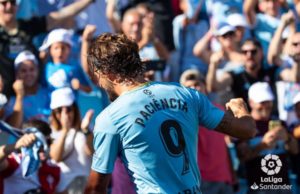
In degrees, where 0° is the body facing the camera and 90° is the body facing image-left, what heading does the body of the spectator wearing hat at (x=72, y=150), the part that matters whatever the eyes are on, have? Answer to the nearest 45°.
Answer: approximately 0°

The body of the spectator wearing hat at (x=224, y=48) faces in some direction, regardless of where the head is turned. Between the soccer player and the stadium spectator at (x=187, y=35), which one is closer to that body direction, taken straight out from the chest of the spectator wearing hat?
the soccer player

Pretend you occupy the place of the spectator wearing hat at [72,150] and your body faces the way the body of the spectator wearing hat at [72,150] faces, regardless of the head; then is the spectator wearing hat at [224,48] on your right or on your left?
on your left

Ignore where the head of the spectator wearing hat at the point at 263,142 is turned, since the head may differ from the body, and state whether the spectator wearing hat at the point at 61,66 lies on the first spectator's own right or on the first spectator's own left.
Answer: on the first spectator's own right

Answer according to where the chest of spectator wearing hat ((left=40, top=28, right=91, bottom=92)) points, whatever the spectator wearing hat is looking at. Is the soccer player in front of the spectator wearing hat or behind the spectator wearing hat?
in front
